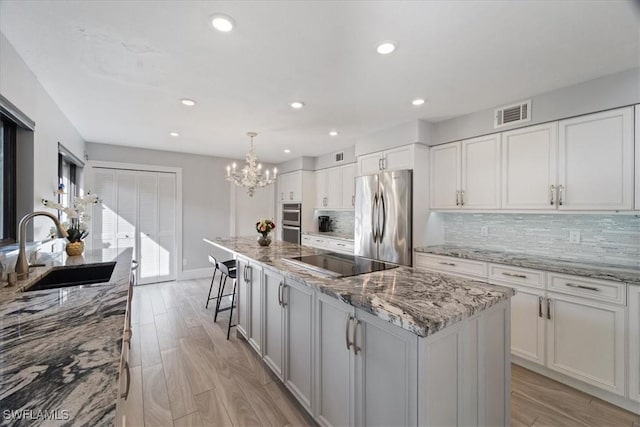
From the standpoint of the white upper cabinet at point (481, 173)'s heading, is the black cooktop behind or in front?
in front

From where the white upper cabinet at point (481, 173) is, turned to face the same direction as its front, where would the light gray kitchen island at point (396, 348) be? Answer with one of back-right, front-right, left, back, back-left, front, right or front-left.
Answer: front-left

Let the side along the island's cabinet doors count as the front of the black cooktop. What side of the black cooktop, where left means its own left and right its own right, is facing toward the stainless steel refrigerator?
back

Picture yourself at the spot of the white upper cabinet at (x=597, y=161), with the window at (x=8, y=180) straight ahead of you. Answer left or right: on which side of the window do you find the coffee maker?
right

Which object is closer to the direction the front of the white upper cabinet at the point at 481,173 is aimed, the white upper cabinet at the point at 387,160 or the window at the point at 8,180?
the window

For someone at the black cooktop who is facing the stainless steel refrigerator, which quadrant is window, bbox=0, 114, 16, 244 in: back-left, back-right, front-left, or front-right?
back-left

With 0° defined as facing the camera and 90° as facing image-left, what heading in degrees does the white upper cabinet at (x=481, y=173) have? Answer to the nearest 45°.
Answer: approximately 45°

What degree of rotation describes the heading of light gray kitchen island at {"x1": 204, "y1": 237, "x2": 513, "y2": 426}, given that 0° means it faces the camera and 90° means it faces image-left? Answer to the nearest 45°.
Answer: approximately 45°

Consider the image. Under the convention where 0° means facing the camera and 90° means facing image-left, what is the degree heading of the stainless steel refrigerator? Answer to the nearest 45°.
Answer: approximately 45°

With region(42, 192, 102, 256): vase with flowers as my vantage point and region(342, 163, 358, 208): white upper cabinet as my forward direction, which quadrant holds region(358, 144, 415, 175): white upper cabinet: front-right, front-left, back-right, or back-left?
front-right

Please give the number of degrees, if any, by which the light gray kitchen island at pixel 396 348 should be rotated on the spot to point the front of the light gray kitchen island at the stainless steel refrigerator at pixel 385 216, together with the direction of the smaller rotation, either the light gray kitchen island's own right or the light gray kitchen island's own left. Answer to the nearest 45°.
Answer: approximately 135° to the light gray kitchen island's own right

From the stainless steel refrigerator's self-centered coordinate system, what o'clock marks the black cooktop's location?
The black cooktop is roughly at 11 o'clock from the stainless steel refrigerator.
